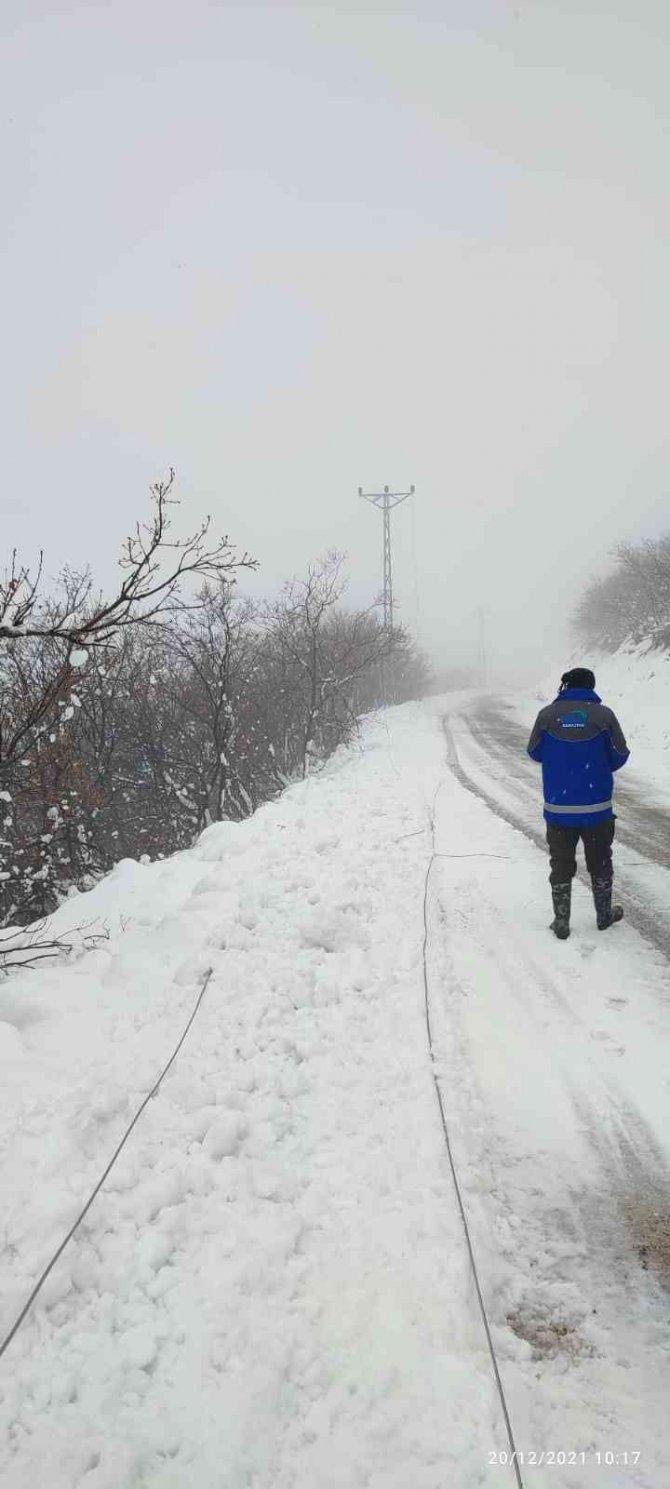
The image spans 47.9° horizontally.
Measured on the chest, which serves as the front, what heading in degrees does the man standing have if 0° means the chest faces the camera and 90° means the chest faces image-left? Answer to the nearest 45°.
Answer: approximately 180°

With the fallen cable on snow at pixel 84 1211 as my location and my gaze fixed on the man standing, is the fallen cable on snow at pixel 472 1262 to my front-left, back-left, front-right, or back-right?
front-right

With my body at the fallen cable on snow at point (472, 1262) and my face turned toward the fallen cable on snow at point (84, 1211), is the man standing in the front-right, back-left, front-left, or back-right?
back-right

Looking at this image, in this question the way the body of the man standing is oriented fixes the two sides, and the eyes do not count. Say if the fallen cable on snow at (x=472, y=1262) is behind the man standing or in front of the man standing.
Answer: behind

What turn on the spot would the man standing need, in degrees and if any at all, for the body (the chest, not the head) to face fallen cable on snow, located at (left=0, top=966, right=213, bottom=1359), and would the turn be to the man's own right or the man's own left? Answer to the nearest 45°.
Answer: approximately 135° to the man's own left
